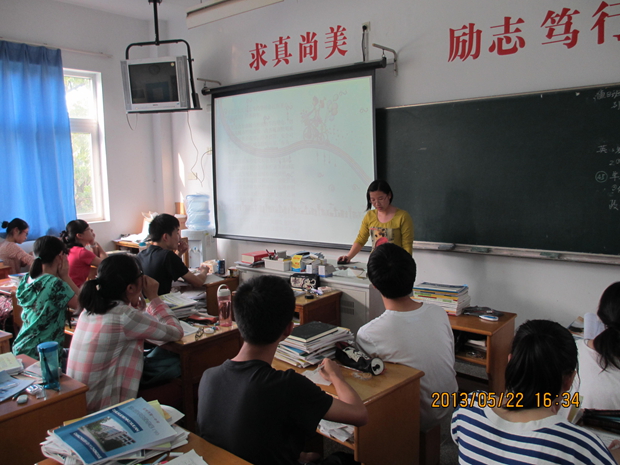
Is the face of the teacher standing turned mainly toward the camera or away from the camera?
toward the camera

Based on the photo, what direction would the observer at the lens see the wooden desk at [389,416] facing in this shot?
facing the viewer and to the left of the viewer

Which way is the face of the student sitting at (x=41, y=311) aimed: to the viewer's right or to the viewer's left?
to the viewer's right

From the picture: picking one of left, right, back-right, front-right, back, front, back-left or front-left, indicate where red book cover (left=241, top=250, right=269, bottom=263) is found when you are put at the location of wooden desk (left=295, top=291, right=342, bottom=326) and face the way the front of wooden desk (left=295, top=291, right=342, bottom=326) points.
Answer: right

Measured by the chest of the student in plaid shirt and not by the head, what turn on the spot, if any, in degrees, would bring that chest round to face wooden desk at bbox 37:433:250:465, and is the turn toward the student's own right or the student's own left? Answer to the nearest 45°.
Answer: approximately 135° to the student's own right

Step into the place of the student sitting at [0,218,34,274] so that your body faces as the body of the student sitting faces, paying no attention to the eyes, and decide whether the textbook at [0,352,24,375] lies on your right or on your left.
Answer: on your right

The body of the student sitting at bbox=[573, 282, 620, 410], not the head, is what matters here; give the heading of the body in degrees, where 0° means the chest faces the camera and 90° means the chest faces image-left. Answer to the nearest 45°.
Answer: approximately 180°

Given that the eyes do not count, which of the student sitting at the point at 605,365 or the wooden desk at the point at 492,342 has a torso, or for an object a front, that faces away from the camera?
the student sitting

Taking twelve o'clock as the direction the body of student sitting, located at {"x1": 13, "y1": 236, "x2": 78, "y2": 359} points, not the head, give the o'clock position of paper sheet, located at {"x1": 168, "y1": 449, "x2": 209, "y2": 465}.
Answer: The paper sheet is roughly at 4 o'clock from the student sitting.

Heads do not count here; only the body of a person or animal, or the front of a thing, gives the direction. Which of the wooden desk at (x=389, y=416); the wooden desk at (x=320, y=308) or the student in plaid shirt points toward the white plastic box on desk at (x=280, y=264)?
the student in plaid shirt

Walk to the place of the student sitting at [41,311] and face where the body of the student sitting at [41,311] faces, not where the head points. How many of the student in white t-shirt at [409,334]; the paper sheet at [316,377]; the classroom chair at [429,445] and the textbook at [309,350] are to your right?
4

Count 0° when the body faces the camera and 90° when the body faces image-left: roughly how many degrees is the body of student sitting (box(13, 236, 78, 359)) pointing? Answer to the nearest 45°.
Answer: approximately 225°

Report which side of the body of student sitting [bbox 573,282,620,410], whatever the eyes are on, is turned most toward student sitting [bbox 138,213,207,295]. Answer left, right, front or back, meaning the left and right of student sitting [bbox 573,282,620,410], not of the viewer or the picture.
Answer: left

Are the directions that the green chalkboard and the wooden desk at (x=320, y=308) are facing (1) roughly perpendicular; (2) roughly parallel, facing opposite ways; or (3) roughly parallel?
roughly parallel

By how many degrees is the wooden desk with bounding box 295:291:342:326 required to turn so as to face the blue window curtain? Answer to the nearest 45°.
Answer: approximately 90° to its right

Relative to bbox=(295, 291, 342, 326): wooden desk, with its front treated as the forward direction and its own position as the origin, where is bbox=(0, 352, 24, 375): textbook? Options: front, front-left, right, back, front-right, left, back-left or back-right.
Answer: front
